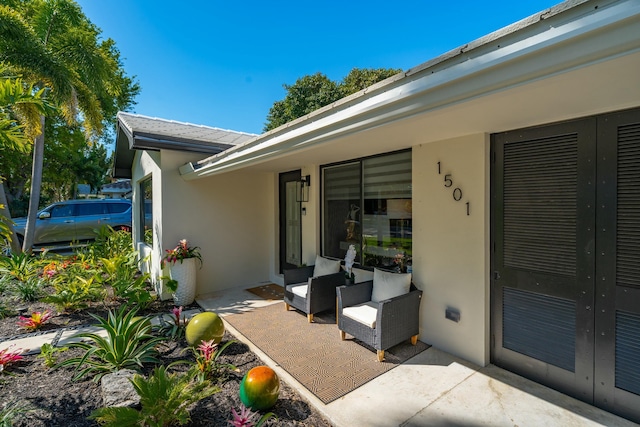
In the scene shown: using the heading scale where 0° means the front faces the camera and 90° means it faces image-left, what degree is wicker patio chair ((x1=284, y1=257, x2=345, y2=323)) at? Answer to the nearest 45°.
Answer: approximately 45°

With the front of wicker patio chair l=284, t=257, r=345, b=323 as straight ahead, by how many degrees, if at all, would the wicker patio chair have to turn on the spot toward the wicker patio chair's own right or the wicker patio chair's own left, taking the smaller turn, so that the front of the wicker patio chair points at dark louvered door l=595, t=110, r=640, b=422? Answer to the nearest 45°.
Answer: approximately 90° to the wicker patio chair's own left

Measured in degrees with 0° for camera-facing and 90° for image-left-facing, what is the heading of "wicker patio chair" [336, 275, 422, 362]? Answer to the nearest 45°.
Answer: approximately 45°

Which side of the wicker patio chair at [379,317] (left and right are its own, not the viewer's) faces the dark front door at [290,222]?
right

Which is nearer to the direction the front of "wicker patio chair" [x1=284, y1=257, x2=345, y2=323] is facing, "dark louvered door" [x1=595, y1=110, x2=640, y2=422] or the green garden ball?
the green garden ball

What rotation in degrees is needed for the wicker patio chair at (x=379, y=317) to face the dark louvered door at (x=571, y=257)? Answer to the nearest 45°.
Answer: approximately 135° to its left

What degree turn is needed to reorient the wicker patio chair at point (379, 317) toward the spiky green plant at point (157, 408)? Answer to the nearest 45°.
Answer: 0° — it already faces it

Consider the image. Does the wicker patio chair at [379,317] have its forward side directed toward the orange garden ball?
yes

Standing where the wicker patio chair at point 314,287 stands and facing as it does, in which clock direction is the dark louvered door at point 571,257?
The dark louvered door is roughly at 9 o'clock from the wicker patio chair.

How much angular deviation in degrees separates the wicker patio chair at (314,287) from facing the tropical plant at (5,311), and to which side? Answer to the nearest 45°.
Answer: approximately 45° to its right
